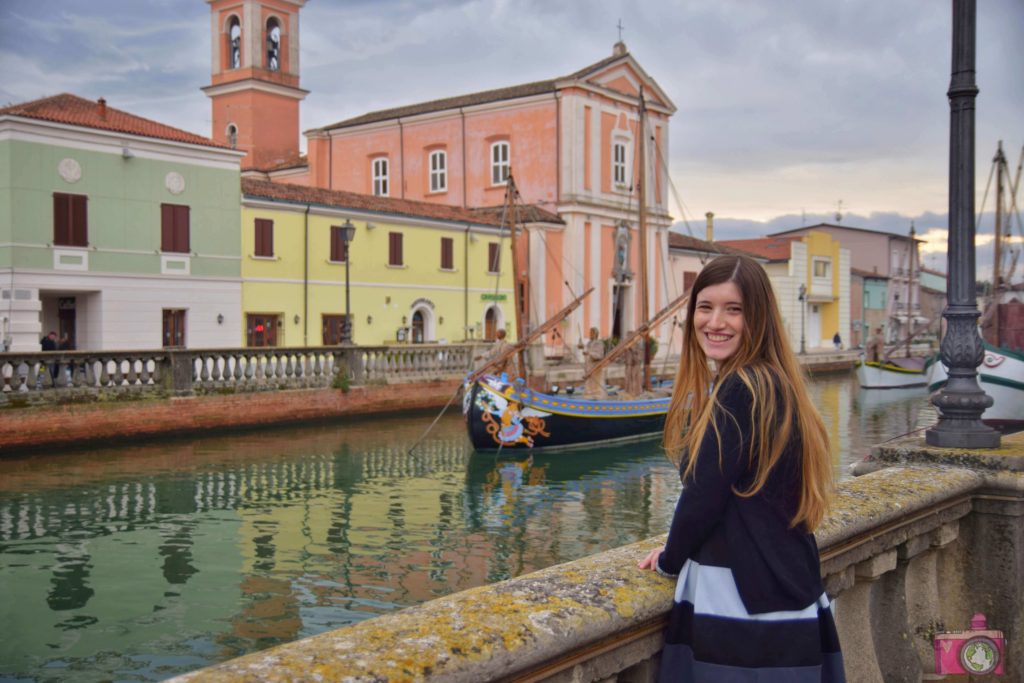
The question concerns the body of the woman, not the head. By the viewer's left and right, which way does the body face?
facing to the left of the viewer

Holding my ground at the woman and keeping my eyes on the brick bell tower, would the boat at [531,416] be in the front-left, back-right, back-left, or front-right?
front-right

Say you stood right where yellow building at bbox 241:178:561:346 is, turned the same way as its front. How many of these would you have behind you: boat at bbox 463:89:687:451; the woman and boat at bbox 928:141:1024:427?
0

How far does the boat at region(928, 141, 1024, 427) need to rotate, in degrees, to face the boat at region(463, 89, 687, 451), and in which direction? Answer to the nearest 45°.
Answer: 0° — it already faces it

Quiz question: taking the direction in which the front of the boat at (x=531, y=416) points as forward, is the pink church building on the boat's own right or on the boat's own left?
on the boat's own right

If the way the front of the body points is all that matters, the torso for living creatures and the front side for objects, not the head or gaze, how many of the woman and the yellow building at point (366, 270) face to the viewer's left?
1

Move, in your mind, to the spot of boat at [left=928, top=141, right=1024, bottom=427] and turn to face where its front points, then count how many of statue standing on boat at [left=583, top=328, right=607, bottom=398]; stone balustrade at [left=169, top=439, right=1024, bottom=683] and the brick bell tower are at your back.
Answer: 0

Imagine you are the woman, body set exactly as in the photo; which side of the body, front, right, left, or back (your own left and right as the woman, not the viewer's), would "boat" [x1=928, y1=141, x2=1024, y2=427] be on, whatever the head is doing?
right

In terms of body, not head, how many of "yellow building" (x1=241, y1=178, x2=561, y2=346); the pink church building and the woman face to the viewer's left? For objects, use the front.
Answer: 1

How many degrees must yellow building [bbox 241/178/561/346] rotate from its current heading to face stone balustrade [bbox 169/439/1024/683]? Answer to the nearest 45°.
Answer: approximately 45° to its right

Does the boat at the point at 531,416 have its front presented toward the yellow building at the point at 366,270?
no

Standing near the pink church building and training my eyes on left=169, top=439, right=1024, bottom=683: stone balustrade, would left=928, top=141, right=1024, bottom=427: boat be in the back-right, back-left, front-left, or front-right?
front-left

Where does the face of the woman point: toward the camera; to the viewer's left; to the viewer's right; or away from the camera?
toward the camera

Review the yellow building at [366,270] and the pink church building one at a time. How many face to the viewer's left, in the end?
0

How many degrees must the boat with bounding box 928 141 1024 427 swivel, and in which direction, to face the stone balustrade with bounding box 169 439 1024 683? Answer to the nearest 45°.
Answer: approximately 45° to its left

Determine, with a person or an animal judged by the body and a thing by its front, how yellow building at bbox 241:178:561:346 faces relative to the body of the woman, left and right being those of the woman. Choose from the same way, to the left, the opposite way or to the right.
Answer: the opposite way

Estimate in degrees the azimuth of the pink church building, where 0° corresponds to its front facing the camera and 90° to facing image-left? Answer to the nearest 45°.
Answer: approximately 315°

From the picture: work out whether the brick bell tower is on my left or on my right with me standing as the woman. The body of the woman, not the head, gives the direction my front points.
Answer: on my right
